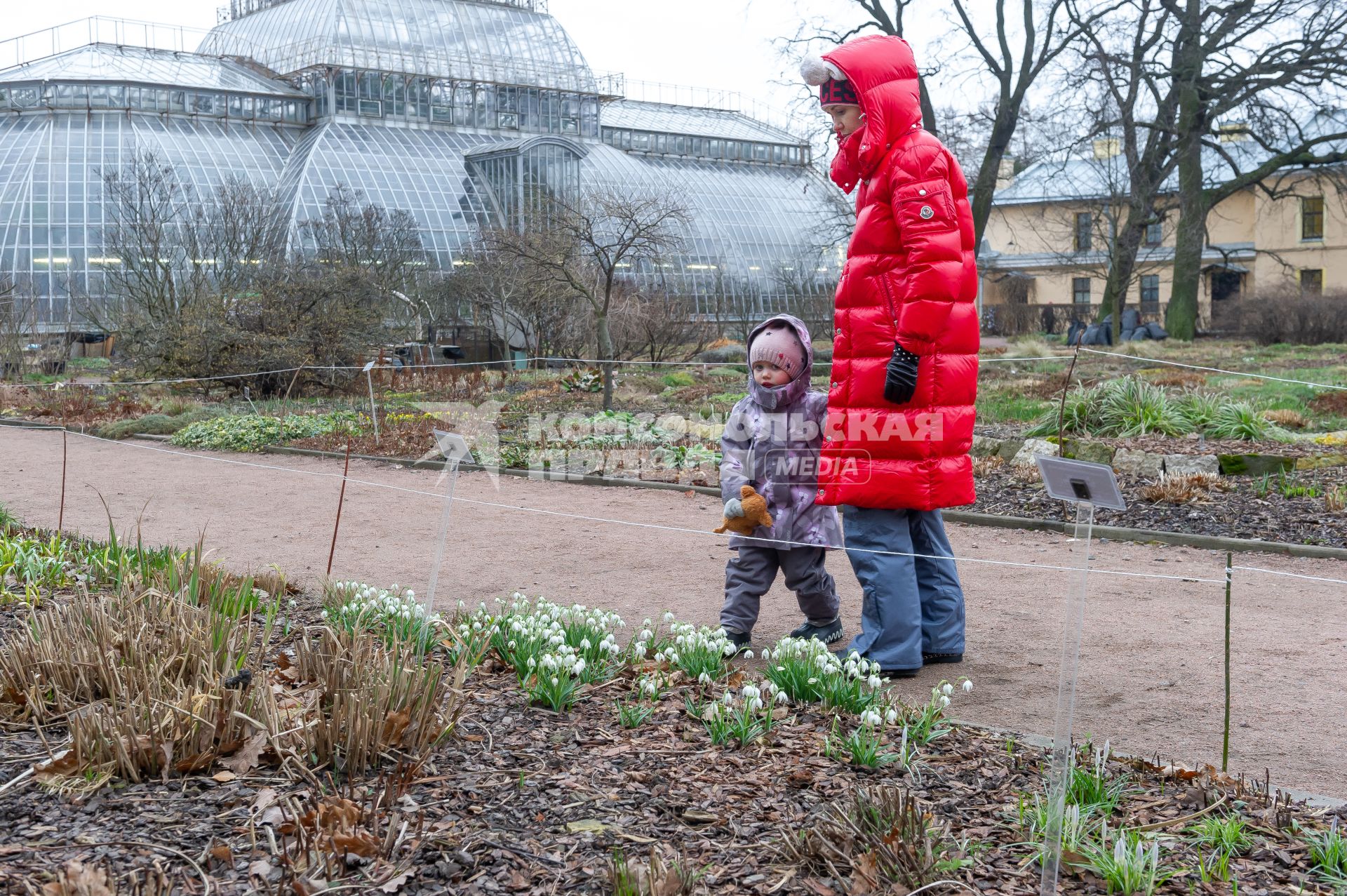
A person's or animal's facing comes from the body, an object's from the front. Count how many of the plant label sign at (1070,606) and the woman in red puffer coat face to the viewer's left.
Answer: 1

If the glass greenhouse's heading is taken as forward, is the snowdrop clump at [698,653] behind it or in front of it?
in front

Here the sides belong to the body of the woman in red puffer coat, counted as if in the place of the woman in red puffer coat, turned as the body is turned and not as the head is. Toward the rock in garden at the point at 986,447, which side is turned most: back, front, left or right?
right

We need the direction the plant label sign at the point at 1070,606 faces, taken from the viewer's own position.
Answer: facing away from the viewer

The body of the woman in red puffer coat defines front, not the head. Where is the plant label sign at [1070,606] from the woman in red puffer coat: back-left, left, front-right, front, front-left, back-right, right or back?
left

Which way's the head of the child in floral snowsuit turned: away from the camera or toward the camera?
toward the camera

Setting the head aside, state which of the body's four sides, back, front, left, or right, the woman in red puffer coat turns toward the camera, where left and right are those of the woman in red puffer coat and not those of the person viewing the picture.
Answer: left

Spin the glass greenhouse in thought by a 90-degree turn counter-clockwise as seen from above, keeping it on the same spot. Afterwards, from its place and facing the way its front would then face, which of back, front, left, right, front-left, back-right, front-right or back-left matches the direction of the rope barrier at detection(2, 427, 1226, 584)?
back-right

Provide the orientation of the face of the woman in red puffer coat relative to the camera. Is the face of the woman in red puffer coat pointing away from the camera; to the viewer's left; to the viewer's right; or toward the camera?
to the viewer's left

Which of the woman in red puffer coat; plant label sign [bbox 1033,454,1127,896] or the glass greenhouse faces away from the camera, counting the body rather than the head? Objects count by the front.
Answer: the plant label sign

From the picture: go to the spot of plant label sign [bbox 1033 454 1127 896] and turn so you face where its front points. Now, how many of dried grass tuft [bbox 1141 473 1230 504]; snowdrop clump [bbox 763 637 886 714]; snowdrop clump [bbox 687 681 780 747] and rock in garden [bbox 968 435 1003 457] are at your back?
0

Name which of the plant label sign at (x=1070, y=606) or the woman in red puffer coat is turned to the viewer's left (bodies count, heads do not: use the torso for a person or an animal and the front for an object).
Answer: the woman in red puffer coat

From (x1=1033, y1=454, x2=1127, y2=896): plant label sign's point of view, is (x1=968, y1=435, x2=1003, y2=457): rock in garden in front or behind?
in front

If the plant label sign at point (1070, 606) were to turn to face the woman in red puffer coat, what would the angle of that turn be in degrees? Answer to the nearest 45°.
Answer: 0° — it already faces them
